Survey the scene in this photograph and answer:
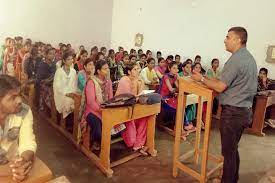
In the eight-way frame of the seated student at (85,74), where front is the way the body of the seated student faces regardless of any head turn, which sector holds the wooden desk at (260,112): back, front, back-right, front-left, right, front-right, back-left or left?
front-left

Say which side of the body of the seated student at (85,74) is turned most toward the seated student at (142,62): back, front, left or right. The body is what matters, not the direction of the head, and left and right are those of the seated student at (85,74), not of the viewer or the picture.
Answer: left

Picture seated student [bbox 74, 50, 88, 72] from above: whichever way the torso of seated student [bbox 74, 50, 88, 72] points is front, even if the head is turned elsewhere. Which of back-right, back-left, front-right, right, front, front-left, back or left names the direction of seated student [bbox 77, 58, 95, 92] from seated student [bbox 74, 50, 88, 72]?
front-right

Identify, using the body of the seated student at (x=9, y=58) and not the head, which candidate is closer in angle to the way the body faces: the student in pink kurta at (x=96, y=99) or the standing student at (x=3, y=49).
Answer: the student in pink kurta

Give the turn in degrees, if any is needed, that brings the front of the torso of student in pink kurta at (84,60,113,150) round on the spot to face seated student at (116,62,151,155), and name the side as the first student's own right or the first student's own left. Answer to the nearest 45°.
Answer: approximately 45° to the first student's own left

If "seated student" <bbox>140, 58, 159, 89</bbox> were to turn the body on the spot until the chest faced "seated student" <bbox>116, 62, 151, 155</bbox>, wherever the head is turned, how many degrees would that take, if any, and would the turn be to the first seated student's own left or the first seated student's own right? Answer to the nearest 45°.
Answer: approximately 45° to the first seated student's own right

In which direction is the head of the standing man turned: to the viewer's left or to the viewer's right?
to the viewer's left

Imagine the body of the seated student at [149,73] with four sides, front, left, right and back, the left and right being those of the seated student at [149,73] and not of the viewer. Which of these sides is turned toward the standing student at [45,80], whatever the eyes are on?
right

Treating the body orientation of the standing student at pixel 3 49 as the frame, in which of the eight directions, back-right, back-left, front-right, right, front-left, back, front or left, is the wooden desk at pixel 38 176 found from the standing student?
front-right

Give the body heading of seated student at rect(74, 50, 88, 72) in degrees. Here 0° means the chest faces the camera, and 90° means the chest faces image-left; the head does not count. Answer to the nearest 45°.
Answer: approximately 315°

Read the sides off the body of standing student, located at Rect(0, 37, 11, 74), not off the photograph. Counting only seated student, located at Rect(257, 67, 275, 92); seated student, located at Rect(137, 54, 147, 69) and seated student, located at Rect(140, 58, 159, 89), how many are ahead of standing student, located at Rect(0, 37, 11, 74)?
3

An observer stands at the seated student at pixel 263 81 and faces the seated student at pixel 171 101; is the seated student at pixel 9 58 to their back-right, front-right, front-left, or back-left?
front-right

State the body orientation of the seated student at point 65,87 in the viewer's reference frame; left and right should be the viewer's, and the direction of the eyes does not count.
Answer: facing the viewer and to the right of the viewer

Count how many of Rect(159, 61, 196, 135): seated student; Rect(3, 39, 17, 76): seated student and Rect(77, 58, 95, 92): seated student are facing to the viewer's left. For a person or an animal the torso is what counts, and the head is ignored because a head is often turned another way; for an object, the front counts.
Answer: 0

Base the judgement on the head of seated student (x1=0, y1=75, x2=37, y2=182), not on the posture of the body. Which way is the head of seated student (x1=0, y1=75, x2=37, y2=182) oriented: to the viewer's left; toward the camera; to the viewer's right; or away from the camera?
to the viewer's right
